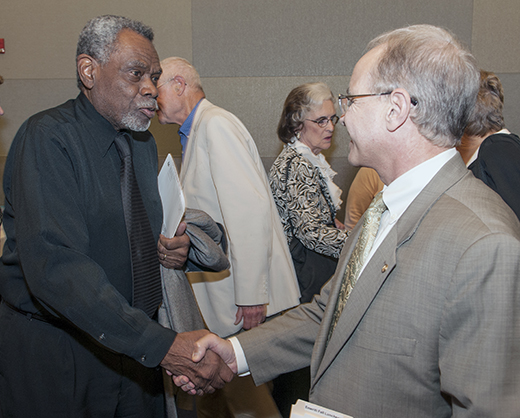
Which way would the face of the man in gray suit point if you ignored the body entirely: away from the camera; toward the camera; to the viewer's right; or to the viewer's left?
to the viewer's left

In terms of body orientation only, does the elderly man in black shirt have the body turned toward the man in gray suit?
yes

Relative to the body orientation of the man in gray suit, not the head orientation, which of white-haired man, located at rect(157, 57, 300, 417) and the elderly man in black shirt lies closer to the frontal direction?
the elderly man in black shirt

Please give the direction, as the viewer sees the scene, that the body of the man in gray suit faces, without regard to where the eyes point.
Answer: to the viewer's left

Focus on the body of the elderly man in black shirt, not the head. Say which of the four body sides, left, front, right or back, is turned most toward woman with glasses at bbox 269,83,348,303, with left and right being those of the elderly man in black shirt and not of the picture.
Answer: left

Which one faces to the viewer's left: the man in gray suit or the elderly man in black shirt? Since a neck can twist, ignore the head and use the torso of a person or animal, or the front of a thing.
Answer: the man in gray suit

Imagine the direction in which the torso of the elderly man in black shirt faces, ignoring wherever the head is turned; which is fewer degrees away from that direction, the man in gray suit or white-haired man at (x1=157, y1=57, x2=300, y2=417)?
the man in gray suit

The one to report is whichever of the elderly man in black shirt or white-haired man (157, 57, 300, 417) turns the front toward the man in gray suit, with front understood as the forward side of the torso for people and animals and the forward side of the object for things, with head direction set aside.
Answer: the elderly man in black shirt

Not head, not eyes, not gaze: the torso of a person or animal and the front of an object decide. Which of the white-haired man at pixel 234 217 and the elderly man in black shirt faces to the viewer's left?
the white-haired man

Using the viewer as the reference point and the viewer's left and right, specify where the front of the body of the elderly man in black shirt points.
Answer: facing the viewer and to the right of the viewer

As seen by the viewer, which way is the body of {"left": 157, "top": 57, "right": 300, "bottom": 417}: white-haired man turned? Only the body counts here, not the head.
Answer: to the viewer's left

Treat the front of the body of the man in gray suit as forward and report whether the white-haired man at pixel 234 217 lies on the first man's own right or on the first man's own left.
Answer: on the first man's own right

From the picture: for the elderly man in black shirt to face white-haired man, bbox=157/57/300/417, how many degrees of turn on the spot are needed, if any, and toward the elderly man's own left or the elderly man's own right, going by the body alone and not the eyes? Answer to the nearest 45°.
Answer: approximately 90° to the elderly man's own left
